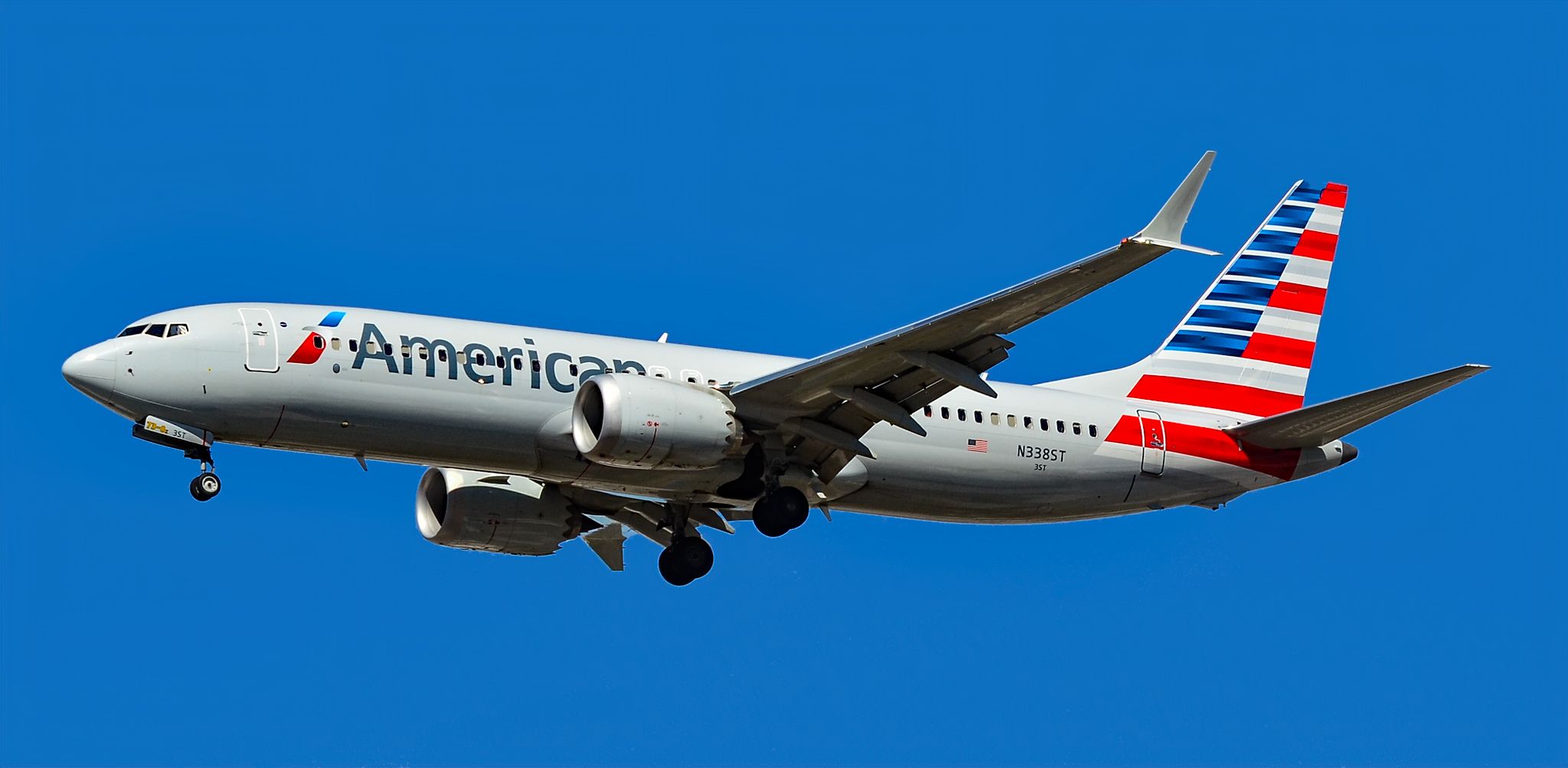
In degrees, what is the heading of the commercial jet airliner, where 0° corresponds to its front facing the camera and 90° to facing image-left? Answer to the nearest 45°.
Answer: approximately 45°
